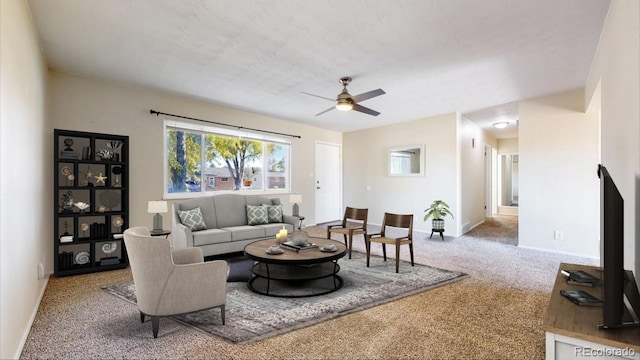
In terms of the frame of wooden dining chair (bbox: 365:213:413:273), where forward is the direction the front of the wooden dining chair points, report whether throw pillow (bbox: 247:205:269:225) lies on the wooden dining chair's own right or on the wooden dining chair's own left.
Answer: on the wooden dining chair's own right

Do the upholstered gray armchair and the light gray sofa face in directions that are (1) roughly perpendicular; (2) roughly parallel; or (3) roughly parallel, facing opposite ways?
roughly perpendicular

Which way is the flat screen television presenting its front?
to the viewer's left

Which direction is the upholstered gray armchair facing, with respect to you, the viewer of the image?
facing away from the viewer and to the right of the viewer

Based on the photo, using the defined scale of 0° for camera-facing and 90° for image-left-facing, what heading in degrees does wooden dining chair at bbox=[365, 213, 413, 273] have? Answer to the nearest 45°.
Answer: approximately 45°

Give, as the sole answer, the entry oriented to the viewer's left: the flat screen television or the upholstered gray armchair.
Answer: the flat screen television

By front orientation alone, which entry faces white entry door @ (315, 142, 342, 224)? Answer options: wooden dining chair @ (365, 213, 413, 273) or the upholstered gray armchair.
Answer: the upholstered gray armchair

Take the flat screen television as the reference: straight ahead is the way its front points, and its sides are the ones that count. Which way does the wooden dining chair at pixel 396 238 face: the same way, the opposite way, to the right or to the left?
to the left

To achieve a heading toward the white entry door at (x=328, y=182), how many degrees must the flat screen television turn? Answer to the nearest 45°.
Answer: approximately 45° to its right

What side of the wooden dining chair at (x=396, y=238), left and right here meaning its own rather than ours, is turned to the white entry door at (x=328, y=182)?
right
